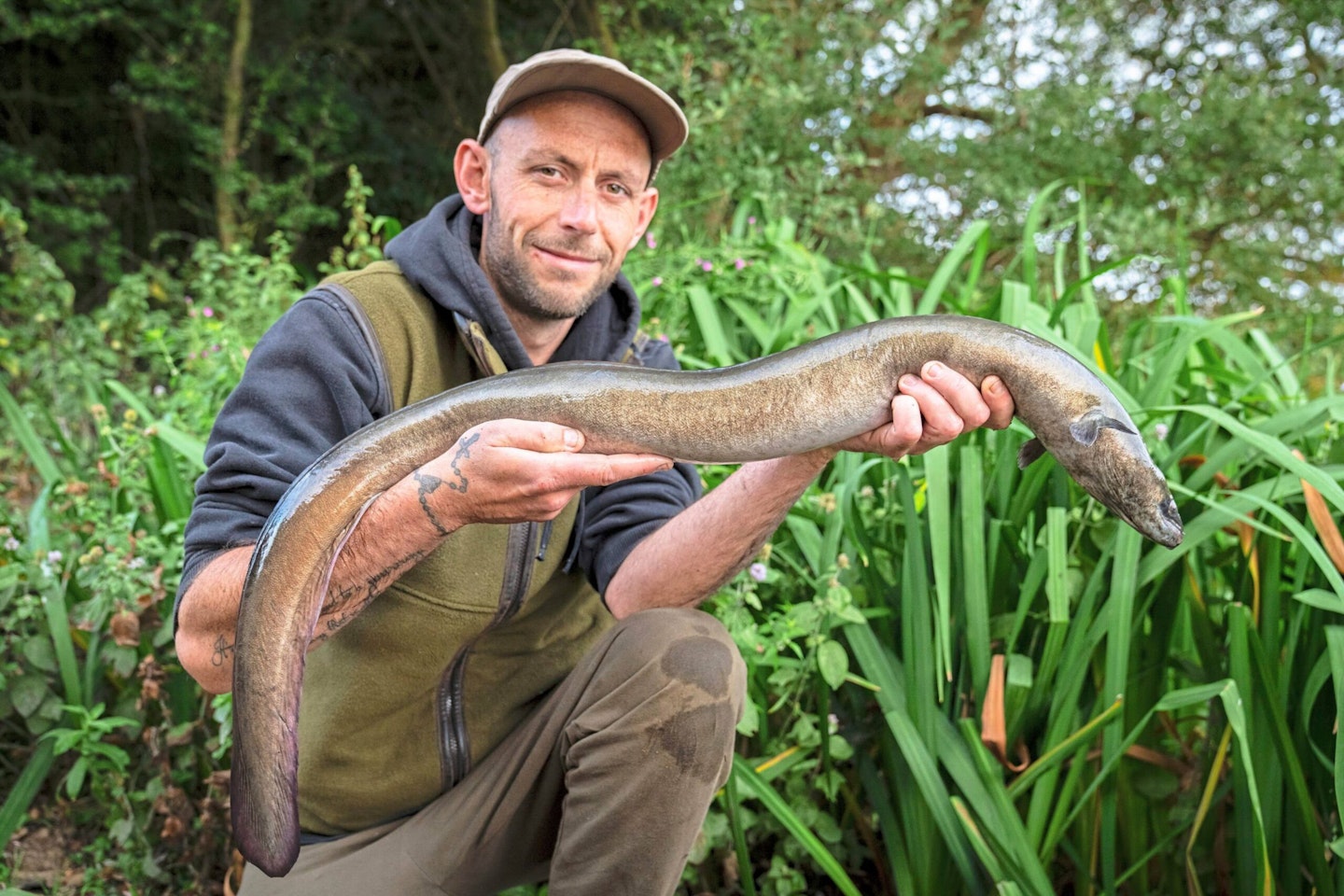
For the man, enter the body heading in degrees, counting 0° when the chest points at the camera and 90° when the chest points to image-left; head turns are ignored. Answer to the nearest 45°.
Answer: approximately 315°

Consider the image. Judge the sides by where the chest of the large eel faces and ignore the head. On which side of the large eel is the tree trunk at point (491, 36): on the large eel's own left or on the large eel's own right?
on the large eel's own left

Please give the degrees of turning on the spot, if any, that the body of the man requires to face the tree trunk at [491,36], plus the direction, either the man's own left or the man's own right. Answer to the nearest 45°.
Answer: approximately 135° to the man's own left

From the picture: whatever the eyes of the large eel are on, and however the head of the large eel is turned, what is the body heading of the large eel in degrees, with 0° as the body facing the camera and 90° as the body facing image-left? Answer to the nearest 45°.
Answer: approximately 270°
